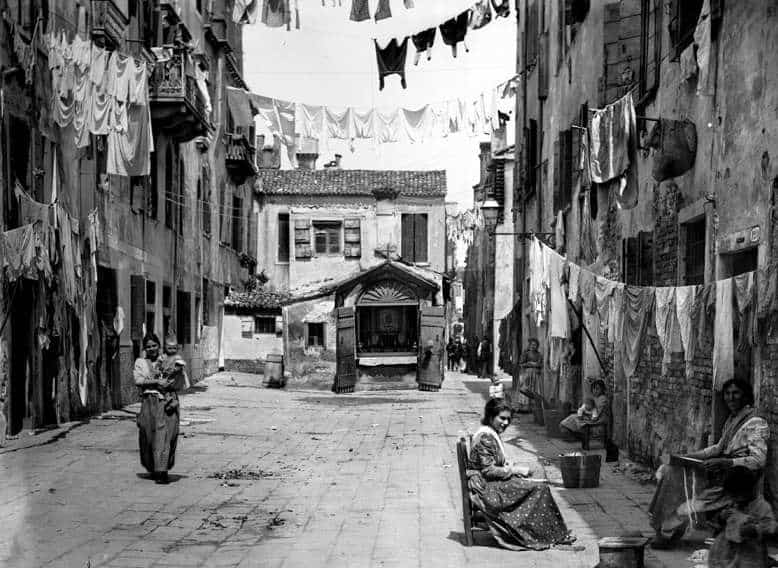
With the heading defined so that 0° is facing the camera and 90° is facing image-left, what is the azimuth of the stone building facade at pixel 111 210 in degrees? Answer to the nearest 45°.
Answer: approximately 315°

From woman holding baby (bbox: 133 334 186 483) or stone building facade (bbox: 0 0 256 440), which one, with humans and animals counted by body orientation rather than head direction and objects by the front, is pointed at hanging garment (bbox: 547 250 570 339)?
the stone building facade

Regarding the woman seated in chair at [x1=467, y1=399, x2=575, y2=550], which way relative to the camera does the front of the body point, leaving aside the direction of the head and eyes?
to the viewer's right

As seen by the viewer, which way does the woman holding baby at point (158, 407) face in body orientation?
toward the camera

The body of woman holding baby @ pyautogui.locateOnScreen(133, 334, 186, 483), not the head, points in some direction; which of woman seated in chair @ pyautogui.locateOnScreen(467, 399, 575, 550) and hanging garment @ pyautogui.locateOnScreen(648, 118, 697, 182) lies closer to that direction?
the woman seated in chair

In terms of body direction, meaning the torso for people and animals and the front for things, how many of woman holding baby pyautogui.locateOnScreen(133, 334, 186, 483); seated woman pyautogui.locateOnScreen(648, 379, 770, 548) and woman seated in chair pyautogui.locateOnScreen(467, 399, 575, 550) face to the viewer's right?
1

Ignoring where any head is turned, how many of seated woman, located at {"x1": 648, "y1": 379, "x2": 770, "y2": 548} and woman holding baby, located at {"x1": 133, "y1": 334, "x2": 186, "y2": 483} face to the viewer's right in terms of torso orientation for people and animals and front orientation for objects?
0

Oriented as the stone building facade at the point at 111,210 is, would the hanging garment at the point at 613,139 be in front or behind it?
in front

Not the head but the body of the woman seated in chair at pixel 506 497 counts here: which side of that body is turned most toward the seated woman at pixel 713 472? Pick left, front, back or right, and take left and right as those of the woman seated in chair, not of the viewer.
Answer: front

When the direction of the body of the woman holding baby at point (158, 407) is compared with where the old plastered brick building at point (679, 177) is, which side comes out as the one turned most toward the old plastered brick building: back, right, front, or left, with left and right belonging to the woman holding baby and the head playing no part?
left

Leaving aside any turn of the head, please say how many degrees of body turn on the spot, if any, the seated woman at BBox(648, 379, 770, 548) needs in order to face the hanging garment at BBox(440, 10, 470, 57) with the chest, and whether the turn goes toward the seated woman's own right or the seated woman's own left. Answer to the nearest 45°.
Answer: approximately 135° to the seated woman's own right

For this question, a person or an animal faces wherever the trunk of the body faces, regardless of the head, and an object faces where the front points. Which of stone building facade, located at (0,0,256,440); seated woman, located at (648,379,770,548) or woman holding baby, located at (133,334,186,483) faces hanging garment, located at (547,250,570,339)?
the stone building facade
